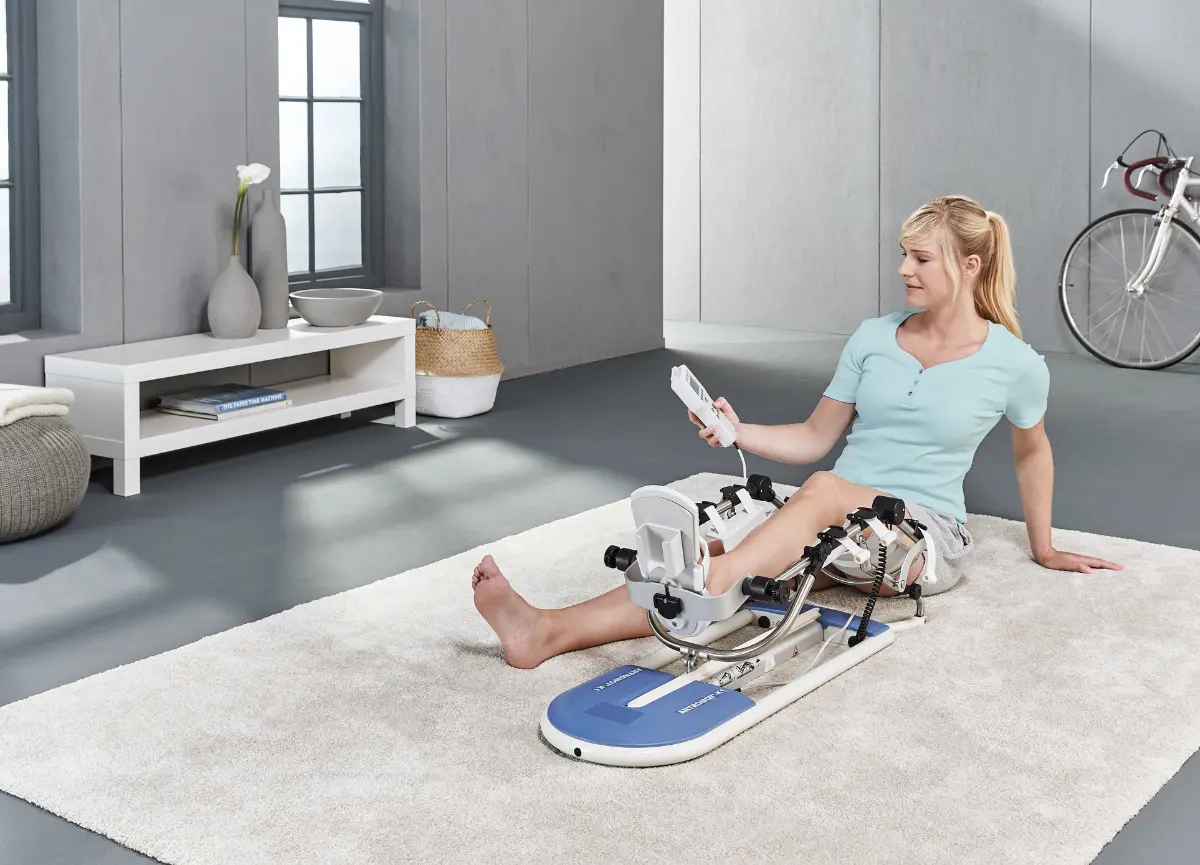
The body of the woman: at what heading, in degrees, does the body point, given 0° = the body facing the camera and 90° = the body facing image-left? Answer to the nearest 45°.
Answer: approximately 45°

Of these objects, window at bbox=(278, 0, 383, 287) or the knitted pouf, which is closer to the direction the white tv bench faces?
the knitted pouf

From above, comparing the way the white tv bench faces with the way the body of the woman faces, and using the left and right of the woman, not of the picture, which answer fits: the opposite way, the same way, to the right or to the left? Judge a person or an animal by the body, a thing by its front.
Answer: to the left

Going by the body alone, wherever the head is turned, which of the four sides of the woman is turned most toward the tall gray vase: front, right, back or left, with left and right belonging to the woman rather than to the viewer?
right

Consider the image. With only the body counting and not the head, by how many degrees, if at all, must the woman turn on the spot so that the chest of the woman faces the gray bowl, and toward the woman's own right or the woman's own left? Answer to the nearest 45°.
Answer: approximately 90° to the woman's own right

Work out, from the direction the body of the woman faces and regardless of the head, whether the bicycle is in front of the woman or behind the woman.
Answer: behind
